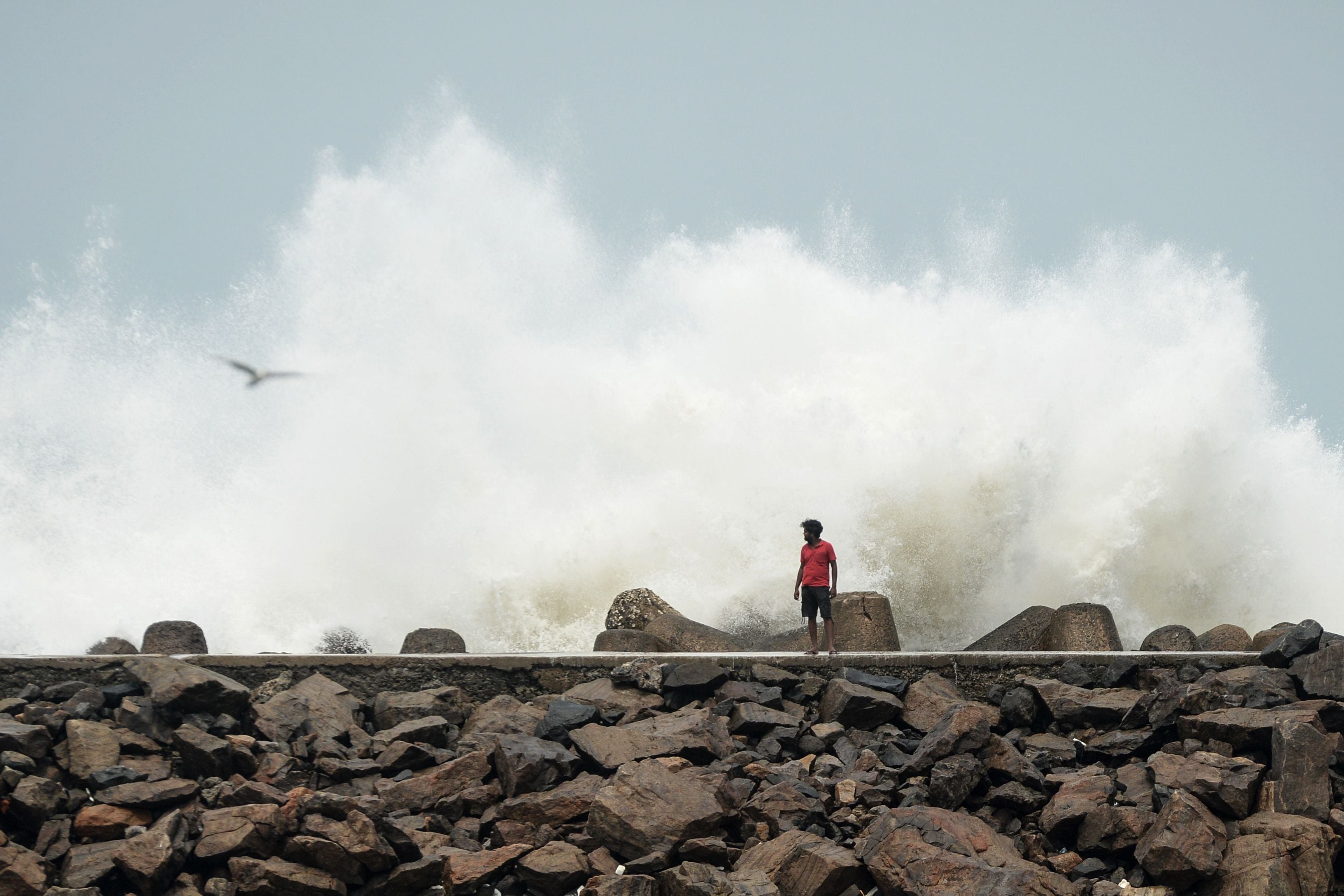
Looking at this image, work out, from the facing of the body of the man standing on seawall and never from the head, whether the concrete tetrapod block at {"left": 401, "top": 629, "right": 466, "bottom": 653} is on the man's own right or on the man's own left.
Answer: on the man's own right

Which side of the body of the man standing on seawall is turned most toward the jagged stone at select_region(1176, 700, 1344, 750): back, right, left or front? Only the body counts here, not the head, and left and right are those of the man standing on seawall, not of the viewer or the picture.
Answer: left

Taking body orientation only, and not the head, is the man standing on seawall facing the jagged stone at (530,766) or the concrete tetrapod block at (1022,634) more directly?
the jagged stone

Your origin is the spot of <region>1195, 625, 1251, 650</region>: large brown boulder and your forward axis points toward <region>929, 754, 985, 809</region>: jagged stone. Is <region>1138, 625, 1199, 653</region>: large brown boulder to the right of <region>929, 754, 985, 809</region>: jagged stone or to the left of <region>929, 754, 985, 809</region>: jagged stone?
right

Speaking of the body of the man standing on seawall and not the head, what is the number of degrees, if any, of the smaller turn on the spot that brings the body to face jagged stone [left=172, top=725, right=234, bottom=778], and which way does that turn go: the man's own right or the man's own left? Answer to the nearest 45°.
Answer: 0° — they already face it

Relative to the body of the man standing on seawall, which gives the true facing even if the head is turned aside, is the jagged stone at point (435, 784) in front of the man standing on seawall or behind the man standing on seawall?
in front

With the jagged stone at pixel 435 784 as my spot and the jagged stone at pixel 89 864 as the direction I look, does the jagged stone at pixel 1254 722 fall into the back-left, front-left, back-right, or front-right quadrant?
back-left

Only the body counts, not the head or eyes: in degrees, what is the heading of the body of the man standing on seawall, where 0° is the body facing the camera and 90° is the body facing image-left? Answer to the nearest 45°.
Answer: approximately 45°
